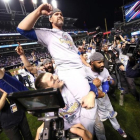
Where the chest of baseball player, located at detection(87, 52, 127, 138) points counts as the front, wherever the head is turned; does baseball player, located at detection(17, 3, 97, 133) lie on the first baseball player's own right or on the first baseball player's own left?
on the first baseball player's own right

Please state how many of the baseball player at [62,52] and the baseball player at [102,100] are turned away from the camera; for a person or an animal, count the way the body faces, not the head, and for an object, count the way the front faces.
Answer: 0

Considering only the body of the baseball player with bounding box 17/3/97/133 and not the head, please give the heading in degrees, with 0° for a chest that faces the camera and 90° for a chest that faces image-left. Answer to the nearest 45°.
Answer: approximately 315°

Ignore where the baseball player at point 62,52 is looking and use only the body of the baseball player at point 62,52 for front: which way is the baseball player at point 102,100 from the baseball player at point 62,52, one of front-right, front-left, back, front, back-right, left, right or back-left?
left

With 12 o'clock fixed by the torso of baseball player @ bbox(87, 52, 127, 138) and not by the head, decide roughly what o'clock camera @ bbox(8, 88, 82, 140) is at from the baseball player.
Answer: The camera is roughly at 2 o'clock from the baseball player.

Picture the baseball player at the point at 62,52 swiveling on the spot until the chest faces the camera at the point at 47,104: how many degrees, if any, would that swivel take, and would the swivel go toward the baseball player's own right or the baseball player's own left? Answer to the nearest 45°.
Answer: approximately 45° to the baseball player's own right
